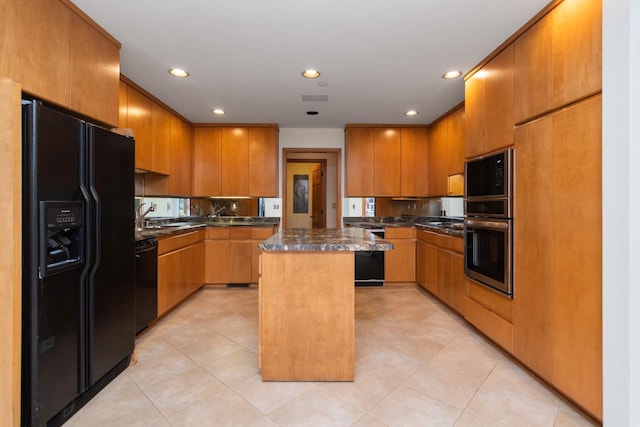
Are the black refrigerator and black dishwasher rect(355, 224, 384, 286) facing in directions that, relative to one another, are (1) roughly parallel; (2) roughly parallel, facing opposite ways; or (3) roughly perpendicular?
roughly perpendicular

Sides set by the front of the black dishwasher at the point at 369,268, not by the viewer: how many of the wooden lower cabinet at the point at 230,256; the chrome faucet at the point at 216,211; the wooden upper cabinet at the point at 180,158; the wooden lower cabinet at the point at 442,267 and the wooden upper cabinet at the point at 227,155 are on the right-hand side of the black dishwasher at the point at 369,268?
4

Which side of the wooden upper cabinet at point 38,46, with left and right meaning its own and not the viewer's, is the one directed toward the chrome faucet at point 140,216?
left

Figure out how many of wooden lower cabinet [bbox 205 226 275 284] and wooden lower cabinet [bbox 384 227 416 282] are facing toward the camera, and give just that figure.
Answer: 2

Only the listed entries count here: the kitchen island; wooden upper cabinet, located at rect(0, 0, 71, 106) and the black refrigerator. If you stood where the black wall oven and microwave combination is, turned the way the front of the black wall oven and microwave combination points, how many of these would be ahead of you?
3

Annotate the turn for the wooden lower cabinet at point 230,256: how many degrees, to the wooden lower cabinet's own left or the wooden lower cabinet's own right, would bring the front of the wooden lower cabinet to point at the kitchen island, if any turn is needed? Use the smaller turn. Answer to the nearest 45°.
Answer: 0° — it already faces it

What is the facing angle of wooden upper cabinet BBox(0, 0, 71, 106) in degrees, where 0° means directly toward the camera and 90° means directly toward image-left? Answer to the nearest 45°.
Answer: approximately 315°

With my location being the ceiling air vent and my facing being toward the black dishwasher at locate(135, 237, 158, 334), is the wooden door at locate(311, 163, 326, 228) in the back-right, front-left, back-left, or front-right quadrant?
back-right
